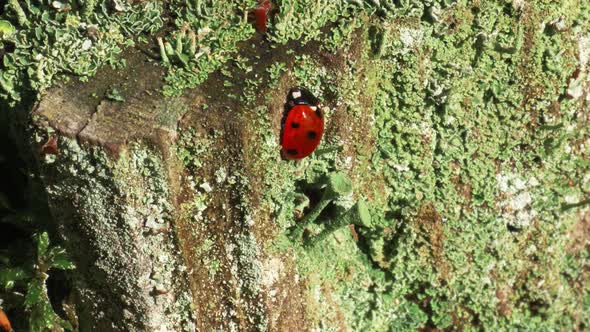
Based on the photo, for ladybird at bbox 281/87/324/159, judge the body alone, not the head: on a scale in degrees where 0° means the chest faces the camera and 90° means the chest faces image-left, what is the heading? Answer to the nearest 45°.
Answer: approximately 180°
